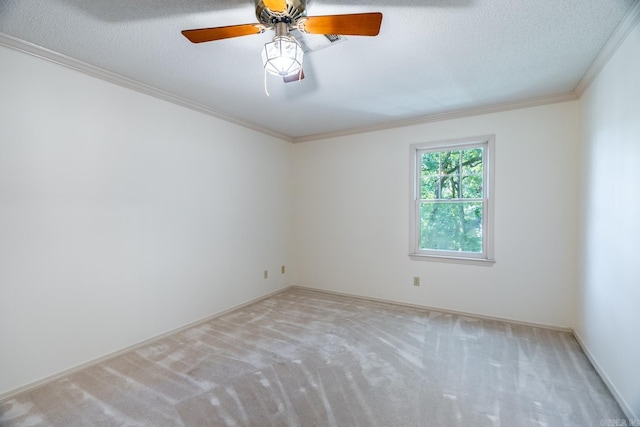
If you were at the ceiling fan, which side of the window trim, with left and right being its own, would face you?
front

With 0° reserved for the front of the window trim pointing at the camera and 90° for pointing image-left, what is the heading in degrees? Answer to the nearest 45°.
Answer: approximately 45°
